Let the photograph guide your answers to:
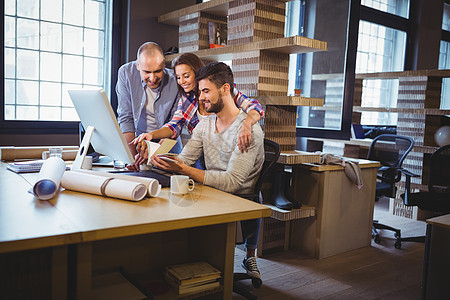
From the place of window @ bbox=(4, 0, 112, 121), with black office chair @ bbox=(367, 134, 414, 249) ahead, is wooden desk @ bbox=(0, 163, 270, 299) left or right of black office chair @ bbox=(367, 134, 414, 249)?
right

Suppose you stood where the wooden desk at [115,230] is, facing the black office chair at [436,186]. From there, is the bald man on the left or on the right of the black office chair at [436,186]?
left

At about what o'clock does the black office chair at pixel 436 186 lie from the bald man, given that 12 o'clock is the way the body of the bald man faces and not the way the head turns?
The black office chair is roughly at 9 o'clock from the bald man.

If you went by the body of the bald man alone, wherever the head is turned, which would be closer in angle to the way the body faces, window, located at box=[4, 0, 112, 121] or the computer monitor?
the computer monitor

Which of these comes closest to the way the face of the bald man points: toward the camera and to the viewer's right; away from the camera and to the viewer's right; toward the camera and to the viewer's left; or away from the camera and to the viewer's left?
toward the camera and to the viewer's right

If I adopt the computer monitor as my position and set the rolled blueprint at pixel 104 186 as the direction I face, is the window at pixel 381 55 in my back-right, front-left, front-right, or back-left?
back-left

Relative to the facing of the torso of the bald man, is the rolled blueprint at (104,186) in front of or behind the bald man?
in front

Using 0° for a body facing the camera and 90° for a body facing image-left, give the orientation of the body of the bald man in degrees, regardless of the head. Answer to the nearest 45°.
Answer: approximately 0°

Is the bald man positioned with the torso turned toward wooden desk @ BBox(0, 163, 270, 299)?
yes

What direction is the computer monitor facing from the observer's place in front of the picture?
facing away from the viewer and to the right of the viewer

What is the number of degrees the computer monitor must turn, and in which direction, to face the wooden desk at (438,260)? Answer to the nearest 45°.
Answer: approximately 45° to its right

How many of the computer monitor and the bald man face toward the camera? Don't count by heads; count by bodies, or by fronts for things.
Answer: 1
